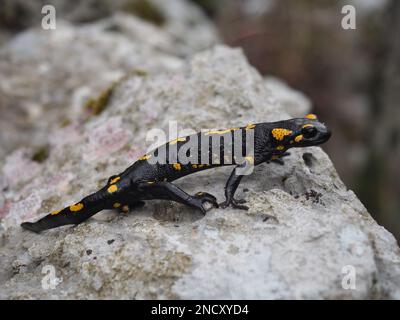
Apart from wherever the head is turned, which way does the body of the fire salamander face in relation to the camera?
to the viewer's right

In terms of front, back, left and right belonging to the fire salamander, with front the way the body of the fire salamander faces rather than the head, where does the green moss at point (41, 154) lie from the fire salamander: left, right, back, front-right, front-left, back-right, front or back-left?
back-left
